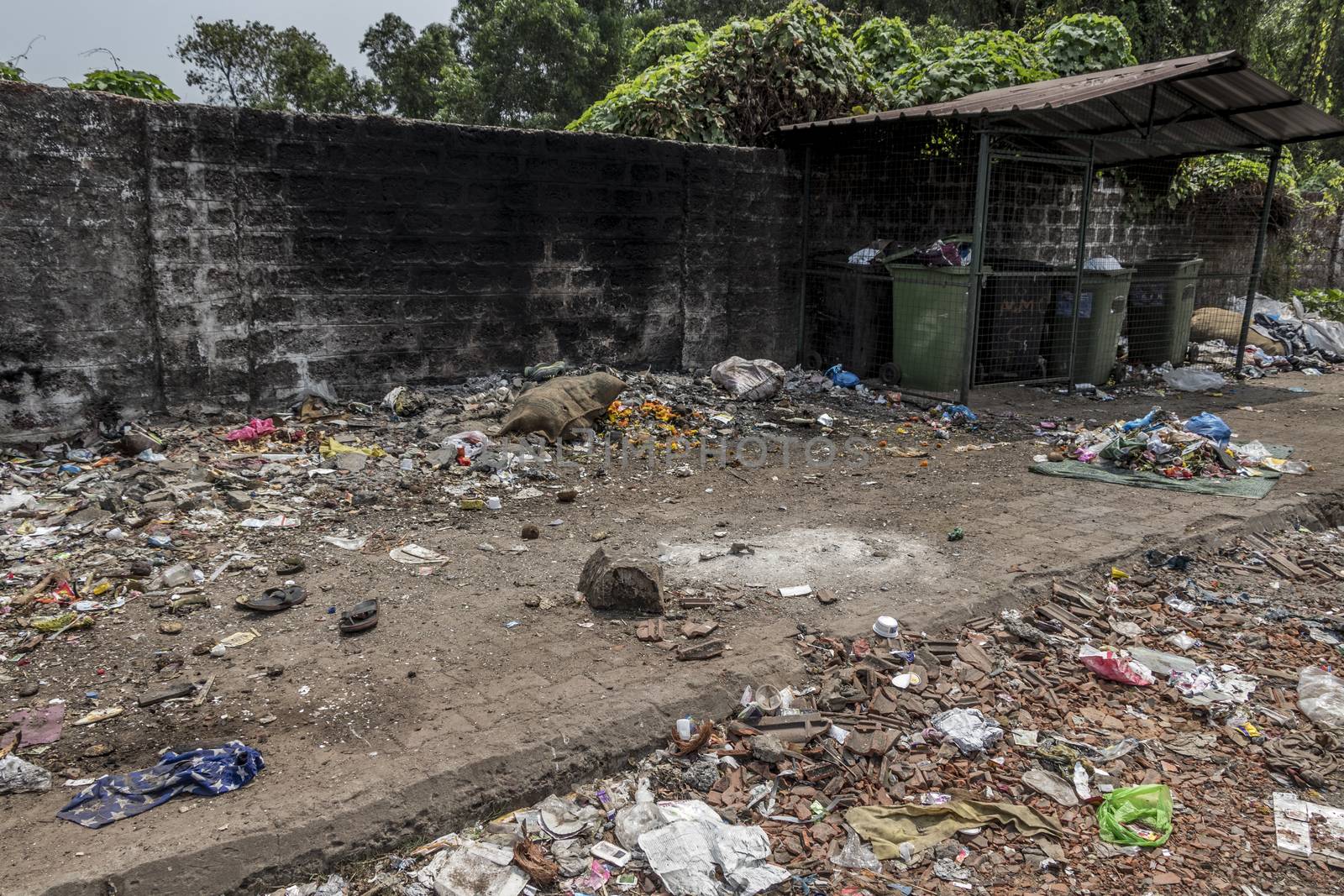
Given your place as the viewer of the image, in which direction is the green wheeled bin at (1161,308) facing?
facing the viewer and to the right of the viewer

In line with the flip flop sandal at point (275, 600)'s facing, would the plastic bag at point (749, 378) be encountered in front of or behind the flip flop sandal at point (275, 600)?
in front

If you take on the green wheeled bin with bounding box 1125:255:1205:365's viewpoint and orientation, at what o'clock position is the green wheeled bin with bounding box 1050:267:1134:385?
the green wheeled bin with bounding box 1050:267:1134:385 is roughly at 2 o'clock from the green wheeled bin with bounding box 1125:255:1205:365.

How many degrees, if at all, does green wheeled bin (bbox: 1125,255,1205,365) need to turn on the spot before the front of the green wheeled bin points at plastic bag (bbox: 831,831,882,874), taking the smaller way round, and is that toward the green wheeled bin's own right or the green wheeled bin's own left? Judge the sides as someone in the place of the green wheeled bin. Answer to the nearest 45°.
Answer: approximately 45° to the green wheeled bin's own right

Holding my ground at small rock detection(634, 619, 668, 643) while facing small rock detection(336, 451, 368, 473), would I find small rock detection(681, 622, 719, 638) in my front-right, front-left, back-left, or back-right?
back-right

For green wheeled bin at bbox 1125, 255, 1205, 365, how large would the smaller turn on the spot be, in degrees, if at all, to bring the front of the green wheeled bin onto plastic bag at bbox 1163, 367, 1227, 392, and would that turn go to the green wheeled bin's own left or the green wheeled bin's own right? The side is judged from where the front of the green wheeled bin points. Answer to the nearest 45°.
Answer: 0° — it already faces it

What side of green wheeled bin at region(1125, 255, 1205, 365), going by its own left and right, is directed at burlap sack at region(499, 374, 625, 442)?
right

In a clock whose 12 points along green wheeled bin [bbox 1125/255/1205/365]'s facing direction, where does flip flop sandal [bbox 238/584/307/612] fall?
The flip flop sandal is roughly at 2 o'clock from the green wheeled bin.

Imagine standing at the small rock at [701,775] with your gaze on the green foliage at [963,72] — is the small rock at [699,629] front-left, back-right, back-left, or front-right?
front-left

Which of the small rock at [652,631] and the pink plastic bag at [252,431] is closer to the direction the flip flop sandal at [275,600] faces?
the small rock

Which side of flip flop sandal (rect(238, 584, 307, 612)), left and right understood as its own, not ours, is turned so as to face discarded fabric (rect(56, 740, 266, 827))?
right

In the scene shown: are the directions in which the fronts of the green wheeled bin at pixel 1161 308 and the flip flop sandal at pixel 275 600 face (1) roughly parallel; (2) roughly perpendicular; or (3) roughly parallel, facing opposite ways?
roughly perpendicular

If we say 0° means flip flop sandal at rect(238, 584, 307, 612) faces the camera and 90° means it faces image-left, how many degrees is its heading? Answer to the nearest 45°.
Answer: approximately 270°
